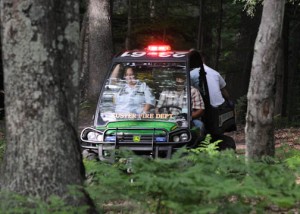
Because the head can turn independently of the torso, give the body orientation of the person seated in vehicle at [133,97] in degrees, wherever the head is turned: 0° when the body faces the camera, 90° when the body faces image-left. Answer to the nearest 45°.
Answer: approximately 0°

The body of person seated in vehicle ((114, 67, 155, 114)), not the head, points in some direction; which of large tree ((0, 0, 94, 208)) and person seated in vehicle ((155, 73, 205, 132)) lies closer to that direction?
the large tree

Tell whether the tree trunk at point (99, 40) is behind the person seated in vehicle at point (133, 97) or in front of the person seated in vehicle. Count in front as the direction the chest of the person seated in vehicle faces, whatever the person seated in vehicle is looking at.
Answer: behind

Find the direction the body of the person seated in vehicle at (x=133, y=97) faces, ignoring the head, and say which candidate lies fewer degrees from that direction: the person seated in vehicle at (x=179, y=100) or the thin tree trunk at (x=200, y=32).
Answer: the person seated in vehicle

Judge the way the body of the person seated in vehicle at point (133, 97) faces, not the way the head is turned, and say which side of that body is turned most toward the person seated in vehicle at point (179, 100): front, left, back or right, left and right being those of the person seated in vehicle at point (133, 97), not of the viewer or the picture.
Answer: left

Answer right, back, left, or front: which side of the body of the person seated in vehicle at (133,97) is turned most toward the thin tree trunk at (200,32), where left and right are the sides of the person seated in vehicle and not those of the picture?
back

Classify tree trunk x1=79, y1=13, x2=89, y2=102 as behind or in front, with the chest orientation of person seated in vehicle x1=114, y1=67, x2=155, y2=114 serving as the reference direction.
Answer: behind
